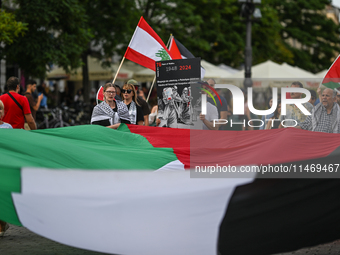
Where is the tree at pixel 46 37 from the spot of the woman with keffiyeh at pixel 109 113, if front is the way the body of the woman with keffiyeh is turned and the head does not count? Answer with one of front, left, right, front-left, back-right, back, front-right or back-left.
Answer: back

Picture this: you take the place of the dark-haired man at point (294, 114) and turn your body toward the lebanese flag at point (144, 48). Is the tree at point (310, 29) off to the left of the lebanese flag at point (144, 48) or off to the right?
right

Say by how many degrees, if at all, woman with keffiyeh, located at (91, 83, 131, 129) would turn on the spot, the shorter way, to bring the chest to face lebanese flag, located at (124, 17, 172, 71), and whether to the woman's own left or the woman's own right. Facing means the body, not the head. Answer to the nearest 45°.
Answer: approximately 180°

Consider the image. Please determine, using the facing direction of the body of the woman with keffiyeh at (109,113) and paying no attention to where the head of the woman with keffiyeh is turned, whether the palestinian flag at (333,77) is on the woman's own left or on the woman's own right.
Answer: on the woman's own left

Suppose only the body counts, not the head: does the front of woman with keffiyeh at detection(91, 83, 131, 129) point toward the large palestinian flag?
yes

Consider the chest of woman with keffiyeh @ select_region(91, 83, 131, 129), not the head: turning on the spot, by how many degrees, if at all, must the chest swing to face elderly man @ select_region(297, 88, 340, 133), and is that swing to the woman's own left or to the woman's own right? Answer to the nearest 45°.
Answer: approximately 45° to the woman's own left

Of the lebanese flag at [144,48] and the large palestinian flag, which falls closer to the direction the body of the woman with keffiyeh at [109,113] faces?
the large palestinian flag

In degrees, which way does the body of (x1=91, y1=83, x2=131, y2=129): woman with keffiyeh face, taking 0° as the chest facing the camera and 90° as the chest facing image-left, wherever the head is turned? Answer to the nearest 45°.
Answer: approximately 0°

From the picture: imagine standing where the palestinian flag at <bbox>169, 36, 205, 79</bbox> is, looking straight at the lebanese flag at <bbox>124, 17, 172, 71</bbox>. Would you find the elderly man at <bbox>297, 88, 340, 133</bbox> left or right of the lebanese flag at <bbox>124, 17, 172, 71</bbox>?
left

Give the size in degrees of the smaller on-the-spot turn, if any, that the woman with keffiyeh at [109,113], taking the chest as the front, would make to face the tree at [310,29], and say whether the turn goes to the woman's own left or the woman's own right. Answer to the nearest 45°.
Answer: approximately 135° to the woman's own left

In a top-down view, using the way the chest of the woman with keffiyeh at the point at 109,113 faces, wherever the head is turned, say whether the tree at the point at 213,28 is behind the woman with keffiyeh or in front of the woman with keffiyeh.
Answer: behind
